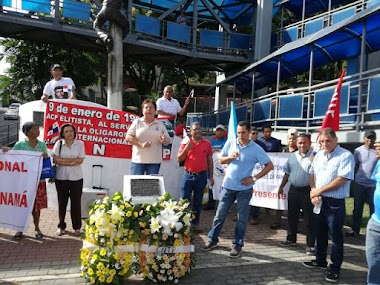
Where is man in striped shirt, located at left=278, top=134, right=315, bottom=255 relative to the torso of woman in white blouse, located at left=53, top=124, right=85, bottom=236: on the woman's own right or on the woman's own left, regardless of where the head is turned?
on the woman's own left

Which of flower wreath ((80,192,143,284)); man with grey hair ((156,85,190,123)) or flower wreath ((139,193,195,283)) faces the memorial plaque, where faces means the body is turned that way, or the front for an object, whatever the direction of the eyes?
the man with grey hair

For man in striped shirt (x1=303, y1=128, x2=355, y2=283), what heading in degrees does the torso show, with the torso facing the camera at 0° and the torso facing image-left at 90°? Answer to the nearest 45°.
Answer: approximately 45°

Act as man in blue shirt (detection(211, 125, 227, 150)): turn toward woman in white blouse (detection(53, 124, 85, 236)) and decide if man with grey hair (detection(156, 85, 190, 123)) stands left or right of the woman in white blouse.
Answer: right

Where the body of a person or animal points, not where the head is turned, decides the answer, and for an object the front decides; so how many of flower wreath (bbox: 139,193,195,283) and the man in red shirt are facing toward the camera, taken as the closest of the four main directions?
2

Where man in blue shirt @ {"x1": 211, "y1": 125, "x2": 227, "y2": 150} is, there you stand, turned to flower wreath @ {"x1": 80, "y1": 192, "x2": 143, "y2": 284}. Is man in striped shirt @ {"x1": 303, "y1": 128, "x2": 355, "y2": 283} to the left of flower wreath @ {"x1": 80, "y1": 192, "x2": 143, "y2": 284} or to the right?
left

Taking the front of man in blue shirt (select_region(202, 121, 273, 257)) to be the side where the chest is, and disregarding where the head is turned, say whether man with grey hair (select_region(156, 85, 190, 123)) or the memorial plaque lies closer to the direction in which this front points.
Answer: the memorial plaque

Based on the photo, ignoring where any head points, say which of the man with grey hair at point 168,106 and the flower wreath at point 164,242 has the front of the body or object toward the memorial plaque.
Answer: the man with grey hair

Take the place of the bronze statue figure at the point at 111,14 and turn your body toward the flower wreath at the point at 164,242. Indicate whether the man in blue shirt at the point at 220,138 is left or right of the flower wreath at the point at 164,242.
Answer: left

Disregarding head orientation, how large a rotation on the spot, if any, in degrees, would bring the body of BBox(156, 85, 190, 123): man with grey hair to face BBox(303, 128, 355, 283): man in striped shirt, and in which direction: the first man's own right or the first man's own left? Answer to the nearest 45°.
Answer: approximately 45° to the first man's own left

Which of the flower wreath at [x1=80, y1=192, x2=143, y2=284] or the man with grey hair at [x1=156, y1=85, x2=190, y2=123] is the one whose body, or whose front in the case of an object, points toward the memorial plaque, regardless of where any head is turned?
the man with grey hair
